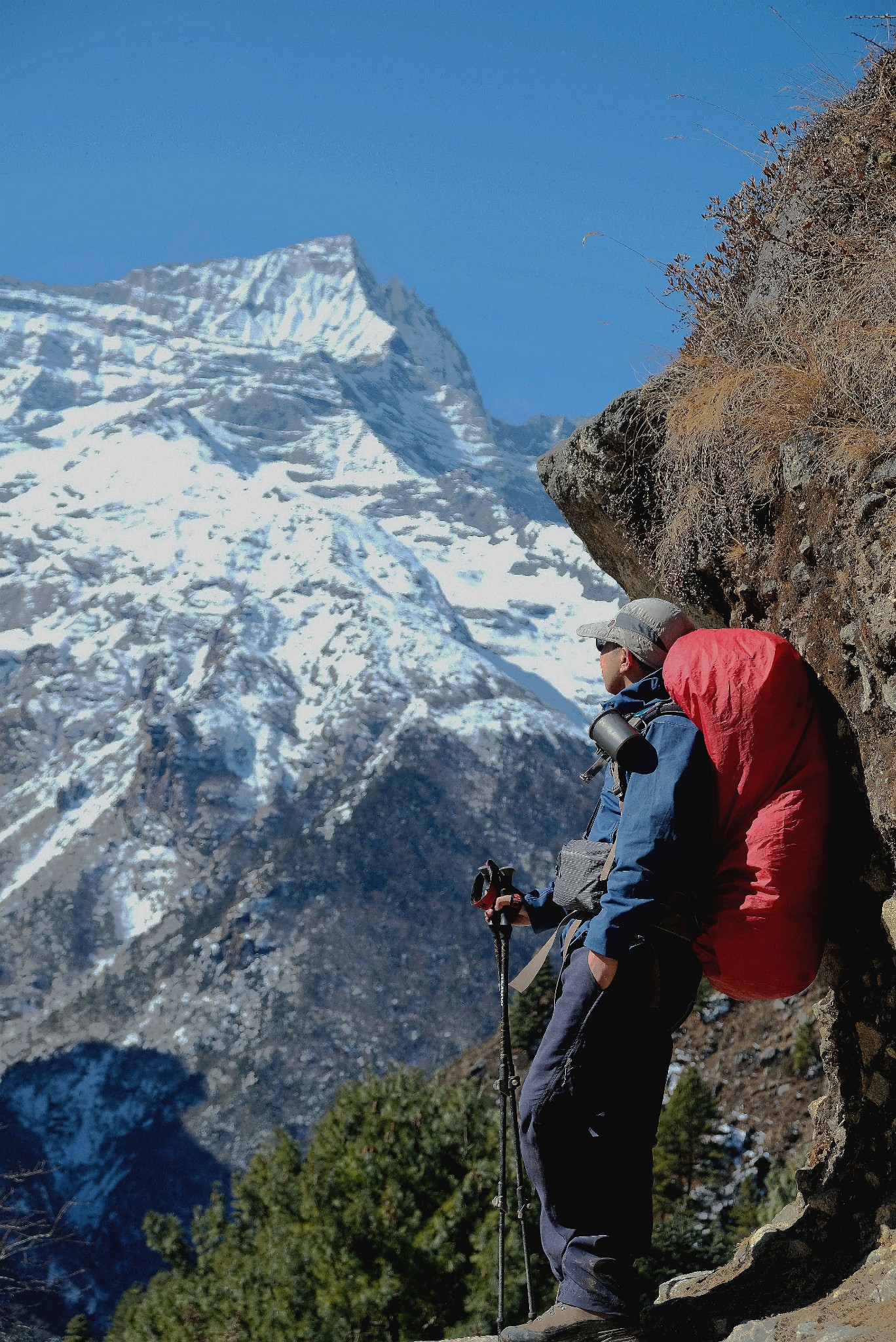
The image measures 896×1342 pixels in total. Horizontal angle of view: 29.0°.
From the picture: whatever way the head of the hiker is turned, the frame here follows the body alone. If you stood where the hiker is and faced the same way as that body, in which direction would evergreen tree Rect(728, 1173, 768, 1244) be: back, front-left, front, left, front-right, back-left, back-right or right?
right

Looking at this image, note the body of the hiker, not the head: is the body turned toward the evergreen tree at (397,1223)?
no

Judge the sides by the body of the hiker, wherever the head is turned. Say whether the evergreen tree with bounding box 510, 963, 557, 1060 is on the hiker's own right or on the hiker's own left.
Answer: on the hiker's own right

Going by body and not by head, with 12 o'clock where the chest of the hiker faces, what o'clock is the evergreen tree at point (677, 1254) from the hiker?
The evergreen tree is roughly at 3 o'clock from the hiker.

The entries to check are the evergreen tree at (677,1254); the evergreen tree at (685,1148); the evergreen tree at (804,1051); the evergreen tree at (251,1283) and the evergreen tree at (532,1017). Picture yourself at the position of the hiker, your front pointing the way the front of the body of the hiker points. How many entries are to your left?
0

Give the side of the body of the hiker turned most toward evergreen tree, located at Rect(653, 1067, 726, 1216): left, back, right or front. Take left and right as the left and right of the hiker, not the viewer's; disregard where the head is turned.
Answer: right

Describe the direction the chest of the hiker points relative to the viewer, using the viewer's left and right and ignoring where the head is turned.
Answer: facing to the left of the viewer
